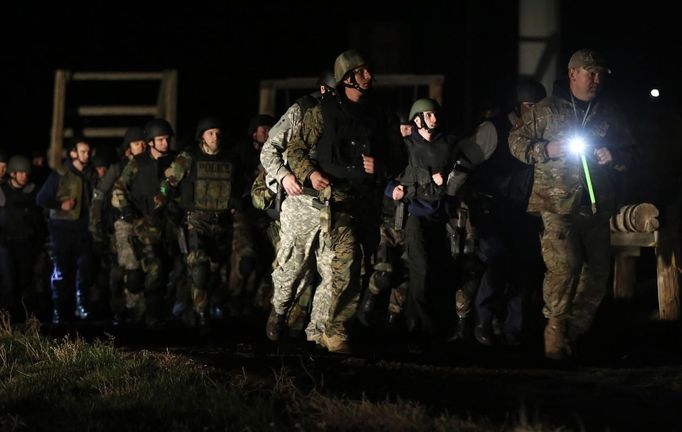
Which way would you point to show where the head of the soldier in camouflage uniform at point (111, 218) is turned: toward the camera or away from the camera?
toward the camera

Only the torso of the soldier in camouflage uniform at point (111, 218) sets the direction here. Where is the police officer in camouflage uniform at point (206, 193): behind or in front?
in front

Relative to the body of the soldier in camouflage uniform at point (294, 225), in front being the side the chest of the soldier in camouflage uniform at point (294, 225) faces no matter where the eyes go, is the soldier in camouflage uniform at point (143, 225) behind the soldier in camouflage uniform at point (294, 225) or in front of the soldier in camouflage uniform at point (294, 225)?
behind

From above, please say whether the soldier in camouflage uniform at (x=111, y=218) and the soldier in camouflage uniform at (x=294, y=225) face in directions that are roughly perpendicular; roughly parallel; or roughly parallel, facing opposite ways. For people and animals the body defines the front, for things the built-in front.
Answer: roughly parallel

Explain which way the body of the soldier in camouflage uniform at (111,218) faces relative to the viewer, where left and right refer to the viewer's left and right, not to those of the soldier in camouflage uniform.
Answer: facing the viewer and to the right of the viewer

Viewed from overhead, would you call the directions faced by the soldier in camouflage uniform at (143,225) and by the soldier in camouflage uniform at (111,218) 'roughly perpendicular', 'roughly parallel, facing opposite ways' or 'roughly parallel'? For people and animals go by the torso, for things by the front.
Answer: roughly parallel

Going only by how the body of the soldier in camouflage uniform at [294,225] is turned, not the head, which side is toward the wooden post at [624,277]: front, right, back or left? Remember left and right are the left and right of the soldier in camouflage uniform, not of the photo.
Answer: left

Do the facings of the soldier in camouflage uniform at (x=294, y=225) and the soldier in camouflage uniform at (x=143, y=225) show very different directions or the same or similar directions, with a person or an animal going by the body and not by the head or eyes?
same or similar directions

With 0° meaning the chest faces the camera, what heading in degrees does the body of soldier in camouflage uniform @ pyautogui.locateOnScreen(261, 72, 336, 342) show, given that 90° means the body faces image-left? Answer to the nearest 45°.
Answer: approximately 315°

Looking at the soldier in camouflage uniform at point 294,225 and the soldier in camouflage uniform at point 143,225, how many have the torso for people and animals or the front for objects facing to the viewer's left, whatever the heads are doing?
0

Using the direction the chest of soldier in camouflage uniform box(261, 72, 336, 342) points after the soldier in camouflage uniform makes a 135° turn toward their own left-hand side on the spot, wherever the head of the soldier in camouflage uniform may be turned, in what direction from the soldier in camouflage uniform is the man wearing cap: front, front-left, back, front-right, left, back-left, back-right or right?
right
